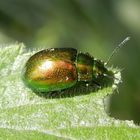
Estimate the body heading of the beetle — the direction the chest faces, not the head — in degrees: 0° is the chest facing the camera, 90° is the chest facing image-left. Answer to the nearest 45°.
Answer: approximately 270°
